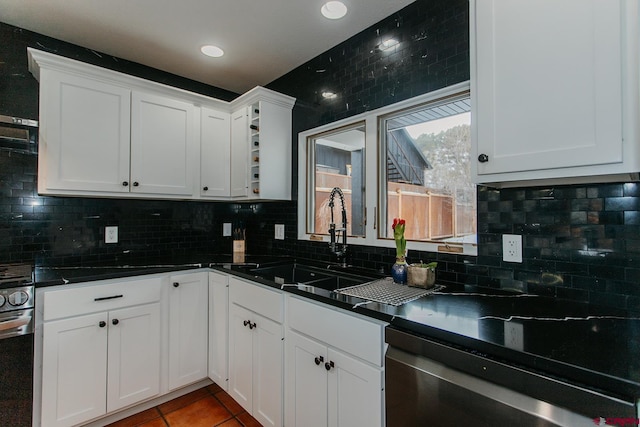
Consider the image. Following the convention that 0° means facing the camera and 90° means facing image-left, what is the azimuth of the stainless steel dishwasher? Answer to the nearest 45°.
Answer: approximately 45°

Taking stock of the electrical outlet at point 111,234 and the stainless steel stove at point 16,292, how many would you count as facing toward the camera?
2

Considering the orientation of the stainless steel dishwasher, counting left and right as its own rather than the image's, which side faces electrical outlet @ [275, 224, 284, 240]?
right

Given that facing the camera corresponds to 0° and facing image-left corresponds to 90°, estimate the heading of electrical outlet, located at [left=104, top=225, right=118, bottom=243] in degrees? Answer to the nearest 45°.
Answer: approximately 0°

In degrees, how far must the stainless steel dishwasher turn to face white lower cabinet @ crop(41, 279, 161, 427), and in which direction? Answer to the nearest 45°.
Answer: approximately 45° to its right

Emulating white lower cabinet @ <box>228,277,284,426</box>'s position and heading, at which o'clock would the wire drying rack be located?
The wire drying rack is roughly at 9 o'clock from the white lower cabinet.
